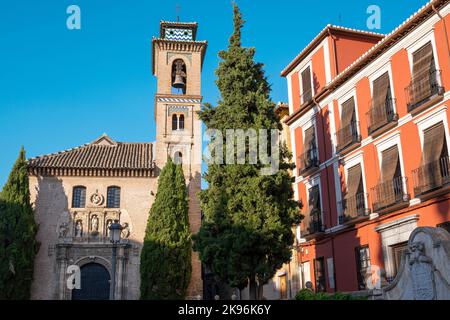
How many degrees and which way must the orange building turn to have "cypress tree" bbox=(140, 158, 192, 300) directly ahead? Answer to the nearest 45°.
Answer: approximately 90° to its right

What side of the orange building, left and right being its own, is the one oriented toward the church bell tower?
right

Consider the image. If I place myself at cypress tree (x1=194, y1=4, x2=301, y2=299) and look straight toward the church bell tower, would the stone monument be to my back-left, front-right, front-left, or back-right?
back-right

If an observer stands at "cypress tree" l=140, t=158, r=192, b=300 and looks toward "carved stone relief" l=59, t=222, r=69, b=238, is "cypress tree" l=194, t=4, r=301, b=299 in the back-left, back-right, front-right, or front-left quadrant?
back-left

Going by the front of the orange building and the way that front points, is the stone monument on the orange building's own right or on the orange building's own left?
on the orange building's own left

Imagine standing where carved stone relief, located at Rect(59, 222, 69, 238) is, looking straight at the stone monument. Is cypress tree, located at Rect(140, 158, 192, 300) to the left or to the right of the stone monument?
left

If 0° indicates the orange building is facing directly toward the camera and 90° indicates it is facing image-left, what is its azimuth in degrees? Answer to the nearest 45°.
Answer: approximately 45°

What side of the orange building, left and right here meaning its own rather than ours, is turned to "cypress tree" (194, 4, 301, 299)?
front

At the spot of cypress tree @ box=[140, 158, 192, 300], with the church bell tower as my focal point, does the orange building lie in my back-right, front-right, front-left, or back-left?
back-right

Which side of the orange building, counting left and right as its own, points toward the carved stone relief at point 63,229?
right
